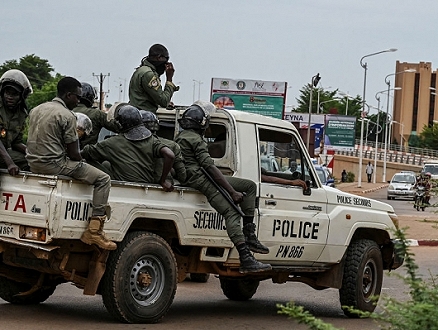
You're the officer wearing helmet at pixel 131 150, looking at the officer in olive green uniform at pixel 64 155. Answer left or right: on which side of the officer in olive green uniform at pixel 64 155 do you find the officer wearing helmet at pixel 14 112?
right

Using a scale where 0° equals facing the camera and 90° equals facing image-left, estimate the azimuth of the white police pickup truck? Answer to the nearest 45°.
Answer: approximately 225°
